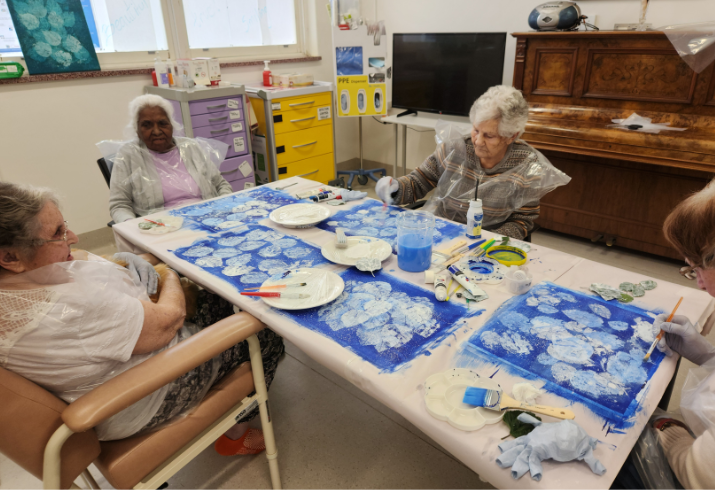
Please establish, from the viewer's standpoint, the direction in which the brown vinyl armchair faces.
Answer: facing away from the viewer and to the right of the viewer

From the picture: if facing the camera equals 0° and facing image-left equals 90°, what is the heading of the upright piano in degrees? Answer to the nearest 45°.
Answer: approximately 45°

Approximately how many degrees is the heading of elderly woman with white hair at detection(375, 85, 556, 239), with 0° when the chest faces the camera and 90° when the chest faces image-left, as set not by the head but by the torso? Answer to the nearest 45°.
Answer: approximately 45°

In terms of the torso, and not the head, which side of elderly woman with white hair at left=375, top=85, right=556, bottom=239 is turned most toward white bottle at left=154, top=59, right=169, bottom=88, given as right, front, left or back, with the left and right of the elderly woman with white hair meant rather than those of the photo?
right

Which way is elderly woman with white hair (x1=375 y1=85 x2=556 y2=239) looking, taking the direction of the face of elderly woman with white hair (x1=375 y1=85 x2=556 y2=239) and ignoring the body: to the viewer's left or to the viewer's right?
to the viewer's left

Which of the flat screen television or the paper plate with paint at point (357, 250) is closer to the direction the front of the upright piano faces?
the paper plate with paint
